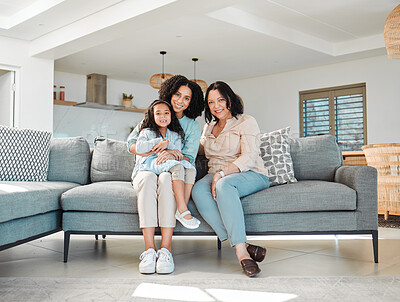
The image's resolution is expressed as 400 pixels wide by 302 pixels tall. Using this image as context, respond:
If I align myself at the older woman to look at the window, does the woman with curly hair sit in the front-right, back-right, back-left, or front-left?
back-left

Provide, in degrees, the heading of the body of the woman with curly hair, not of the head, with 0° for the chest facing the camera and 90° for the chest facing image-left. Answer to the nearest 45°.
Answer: approximately 0°

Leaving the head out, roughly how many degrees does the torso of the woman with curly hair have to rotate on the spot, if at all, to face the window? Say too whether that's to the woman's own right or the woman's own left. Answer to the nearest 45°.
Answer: approximately 135° to the woman's own left

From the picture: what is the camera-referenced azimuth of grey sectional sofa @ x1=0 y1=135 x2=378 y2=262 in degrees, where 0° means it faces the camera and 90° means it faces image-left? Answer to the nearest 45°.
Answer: approximately 0°
